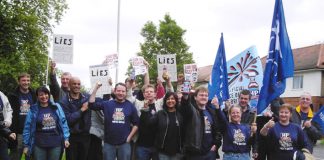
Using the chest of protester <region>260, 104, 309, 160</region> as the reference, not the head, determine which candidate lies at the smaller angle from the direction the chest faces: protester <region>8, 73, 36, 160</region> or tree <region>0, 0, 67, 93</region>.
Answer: the protester

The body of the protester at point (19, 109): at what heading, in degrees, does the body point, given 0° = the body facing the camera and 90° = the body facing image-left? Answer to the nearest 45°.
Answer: approximately 0°

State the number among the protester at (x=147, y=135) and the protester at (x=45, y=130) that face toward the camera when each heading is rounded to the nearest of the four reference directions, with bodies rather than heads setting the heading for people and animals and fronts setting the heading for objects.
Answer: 2

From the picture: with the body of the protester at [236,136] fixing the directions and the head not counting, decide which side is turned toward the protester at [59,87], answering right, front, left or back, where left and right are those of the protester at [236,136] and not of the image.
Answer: right

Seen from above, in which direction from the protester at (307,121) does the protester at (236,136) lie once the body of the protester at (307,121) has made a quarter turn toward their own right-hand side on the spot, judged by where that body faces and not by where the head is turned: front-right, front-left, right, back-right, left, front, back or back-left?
front-left

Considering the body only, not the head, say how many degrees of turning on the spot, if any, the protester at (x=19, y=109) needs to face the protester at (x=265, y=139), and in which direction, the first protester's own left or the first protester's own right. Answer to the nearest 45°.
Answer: approximately 45° to the first protester's own left

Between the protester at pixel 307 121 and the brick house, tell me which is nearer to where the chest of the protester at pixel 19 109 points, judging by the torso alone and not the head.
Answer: the protester

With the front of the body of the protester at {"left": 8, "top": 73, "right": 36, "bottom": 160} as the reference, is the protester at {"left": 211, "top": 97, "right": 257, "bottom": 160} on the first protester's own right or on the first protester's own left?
on the first protester's own left

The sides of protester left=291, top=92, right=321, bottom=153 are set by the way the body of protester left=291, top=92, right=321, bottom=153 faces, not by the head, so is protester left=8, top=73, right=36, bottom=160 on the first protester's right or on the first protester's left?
on the first protester's right

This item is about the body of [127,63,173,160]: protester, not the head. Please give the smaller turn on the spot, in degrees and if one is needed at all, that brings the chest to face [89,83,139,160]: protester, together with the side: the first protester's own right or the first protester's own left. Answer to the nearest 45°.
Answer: approximately 90° to the first protester's own right

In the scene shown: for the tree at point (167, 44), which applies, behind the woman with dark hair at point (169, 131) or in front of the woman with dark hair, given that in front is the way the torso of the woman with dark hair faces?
behind
